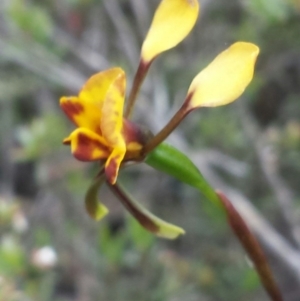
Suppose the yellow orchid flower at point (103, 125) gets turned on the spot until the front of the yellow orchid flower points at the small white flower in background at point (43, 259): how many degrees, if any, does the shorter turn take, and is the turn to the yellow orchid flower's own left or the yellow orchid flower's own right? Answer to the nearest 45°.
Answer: approximately 45° to the yellow orchid flower's own right

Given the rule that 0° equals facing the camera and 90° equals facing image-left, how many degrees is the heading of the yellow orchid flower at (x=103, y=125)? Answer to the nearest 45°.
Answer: approximately 90°

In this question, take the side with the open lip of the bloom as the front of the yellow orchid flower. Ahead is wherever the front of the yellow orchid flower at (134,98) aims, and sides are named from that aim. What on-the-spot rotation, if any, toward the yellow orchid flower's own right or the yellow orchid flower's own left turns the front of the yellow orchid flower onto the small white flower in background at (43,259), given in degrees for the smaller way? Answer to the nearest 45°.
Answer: approximately 45° to the yellow orchid flower's own right

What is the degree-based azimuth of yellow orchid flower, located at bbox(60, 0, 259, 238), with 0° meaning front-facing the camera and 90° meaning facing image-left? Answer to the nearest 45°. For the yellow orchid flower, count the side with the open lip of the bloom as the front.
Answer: approximately 90°
